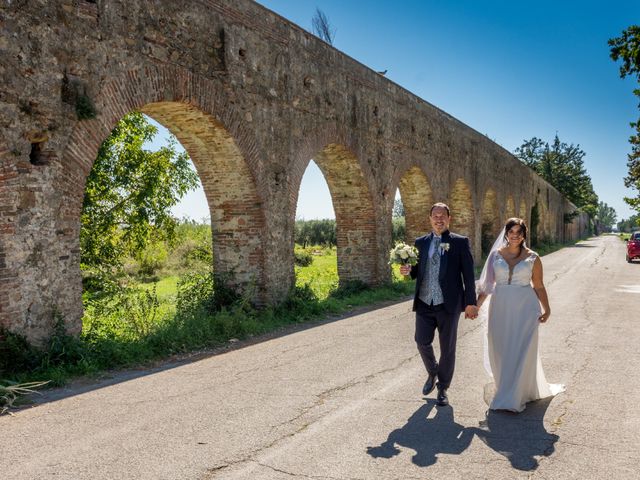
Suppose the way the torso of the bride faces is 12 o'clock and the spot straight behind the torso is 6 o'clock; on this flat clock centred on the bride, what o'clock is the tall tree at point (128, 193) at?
The tall tree is roughly at 4 o'clock from the bride.

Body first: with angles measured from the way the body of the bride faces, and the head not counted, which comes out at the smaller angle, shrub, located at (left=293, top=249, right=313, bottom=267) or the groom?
the groom

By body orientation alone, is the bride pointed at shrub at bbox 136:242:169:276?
no

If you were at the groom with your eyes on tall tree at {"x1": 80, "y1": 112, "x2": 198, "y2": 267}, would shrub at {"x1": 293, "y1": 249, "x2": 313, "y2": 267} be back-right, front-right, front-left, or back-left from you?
front-right

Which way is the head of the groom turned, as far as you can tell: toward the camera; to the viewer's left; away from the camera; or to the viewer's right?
toward the camera

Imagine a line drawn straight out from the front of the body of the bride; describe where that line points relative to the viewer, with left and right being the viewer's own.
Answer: facing the viewer

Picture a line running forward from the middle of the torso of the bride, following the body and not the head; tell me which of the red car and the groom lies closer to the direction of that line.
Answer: the groom

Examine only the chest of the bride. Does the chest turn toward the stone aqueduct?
no

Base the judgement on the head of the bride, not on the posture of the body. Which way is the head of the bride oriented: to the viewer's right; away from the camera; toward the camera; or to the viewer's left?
toward the camera

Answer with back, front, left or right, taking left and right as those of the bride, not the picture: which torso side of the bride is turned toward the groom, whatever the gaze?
right

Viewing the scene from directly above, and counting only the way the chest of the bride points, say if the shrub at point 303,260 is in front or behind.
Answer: behind

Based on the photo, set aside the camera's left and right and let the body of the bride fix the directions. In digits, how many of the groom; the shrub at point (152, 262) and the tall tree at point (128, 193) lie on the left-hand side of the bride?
0

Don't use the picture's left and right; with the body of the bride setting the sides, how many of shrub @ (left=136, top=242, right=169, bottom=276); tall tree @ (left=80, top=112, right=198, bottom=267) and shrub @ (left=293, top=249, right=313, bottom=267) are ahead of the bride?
0

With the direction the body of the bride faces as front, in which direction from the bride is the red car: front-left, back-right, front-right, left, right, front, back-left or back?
back
